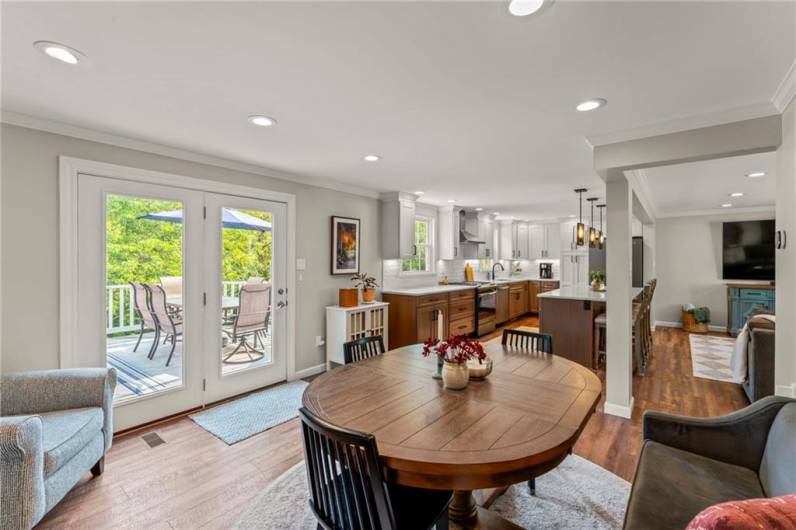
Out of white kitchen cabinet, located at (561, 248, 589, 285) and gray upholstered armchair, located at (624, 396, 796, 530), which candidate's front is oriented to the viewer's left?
the gray upholstered armchair

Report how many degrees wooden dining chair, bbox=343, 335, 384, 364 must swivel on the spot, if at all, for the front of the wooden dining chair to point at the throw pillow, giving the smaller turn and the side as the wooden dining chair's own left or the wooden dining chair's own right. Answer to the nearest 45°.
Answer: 0° — it already faces it

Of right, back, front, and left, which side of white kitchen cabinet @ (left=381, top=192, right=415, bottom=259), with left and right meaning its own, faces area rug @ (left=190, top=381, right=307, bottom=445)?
right

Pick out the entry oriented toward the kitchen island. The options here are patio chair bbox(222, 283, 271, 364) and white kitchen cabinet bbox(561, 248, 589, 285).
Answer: the white kitchen cabinet

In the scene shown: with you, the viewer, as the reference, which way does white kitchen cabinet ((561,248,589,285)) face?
facing the viewer

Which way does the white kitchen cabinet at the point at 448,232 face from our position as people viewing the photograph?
facing the viewer and to the right of the viewer

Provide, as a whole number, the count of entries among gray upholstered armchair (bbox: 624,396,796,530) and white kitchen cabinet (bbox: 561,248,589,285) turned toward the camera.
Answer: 1

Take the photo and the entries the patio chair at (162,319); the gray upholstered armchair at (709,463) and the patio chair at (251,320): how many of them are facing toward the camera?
0

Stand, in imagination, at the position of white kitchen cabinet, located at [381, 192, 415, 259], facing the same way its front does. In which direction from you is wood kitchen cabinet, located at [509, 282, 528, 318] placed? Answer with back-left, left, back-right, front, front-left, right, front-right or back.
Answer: left

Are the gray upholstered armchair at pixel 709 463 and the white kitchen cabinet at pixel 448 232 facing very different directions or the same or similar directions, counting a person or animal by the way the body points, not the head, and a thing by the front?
very different directions

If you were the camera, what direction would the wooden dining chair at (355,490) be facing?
facing away from the viewer and to the right of the viewer

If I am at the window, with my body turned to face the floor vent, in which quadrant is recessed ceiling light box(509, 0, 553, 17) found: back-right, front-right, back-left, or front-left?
front-left

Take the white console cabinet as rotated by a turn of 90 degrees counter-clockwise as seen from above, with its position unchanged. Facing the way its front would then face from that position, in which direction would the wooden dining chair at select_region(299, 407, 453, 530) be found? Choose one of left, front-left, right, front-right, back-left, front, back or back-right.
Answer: back-right

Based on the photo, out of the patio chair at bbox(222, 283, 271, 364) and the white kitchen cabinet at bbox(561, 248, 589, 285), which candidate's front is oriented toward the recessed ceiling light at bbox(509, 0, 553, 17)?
the white kitchen cabinet

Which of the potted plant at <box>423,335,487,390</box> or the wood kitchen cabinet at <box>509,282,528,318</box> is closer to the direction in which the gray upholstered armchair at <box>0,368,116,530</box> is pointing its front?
the potted plant

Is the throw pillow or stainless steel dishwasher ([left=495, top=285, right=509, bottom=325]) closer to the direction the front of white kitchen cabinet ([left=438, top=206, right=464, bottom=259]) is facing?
the throw pillow

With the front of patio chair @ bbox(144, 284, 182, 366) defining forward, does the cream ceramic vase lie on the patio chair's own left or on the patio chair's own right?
on the patio chair's own right

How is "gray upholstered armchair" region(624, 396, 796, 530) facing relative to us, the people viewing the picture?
facing to the left of the viewer

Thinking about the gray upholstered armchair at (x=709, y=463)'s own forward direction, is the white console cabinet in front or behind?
in front
